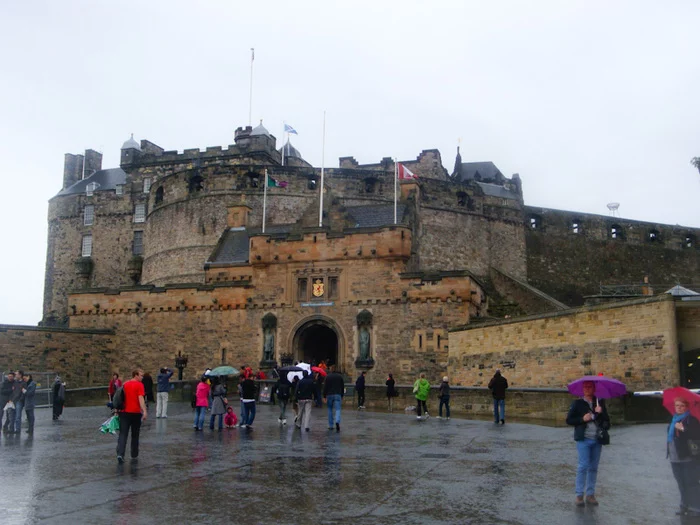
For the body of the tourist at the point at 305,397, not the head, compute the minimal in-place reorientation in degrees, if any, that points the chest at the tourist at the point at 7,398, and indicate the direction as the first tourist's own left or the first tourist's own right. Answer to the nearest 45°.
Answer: approximately 90° to the first tourist's own left

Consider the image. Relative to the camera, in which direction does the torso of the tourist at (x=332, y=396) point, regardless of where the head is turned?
away from the camera

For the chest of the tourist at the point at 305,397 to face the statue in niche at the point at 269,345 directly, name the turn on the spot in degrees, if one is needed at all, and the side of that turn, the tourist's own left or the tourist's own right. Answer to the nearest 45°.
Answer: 0° — they already face it

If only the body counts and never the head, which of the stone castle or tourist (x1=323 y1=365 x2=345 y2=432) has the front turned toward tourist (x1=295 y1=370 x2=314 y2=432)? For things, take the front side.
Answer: the stone castle

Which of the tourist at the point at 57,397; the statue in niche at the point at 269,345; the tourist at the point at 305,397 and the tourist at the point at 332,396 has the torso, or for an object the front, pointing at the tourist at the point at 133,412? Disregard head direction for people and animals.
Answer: the statue in niche

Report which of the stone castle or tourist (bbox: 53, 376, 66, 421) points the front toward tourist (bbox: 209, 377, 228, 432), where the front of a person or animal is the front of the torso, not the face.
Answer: the stone castle

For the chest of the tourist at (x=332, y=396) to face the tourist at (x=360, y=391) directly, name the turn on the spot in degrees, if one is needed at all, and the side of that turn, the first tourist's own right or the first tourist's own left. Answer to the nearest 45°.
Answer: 0° — they already face them

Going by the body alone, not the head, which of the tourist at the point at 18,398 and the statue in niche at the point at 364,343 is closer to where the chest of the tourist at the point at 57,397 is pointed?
the statue in niche

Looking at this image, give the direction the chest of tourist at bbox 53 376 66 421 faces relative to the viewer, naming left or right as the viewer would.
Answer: facing away from the viewer

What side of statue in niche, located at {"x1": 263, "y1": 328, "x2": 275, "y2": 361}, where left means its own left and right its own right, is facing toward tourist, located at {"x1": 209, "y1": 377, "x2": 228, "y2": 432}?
front

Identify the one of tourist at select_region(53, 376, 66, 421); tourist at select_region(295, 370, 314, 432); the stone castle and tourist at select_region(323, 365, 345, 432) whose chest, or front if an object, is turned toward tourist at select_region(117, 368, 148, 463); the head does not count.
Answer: the stone castle

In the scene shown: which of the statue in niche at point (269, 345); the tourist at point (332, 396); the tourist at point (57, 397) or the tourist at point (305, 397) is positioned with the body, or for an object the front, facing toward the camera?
the statue in niche

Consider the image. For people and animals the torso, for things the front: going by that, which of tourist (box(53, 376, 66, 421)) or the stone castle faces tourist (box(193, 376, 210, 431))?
the stone castle

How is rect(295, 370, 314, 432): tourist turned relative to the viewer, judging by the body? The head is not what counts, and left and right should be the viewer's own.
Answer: facing away from the viewer
